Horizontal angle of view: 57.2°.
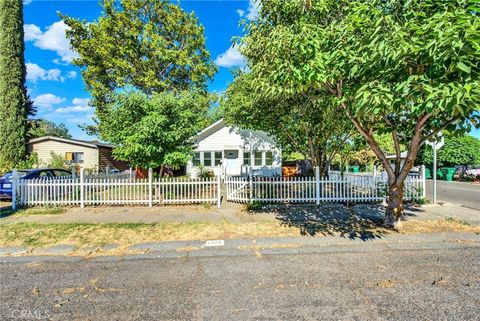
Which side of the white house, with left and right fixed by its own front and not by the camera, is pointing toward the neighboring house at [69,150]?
right

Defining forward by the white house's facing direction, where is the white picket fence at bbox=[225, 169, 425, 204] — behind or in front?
in front

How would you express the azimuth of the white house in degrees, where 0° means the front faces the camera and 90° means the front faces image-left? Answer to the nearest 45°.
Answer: approximately 0°

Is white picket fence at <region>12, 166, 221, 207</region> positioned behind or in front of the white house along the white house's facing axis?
in front

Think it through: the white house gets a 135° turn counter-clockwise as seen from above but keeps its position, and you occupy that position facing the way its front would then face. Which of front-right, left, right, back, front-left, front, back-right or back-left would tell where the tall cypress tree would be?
back-left

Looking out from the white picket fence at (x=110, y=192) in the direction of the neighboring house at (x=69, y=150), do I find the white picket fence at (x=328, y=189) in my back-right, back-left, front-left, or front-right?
back-right

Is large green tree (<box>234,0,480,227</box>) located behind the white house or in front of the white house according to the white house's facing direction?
in front
